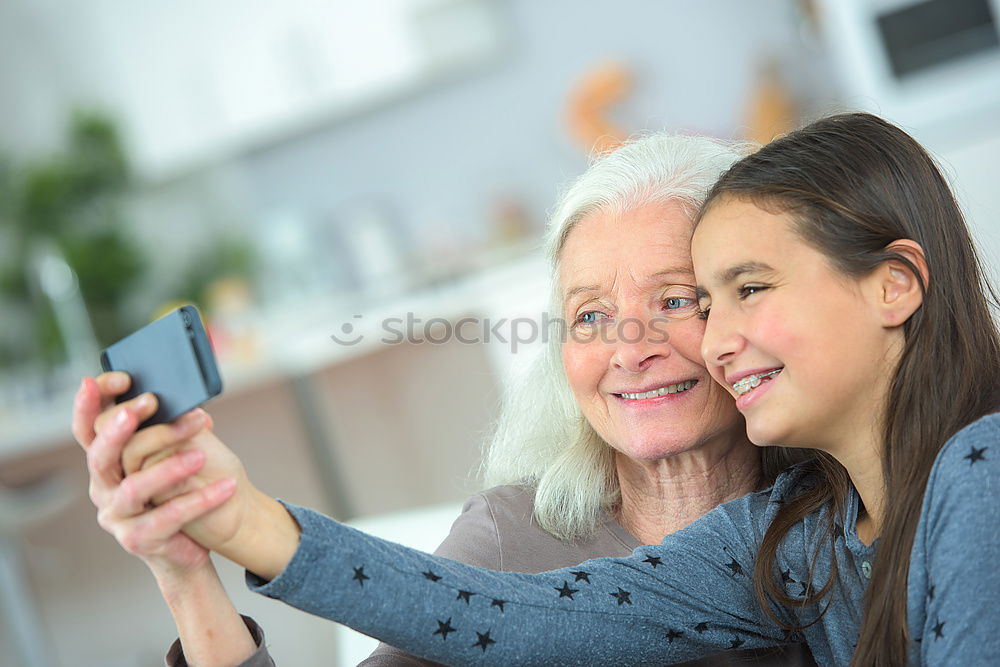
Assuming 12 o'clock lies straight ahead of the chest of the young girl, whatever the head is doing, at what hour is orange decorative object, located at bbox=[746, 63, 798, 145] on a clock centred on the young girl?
The orange decorative object is roughly at 5 o'clock from the young girl.

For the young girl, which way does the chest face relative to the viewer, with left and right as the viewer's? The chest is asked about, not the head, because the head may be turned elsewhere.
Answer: facing the viewer and to the left of the viewer

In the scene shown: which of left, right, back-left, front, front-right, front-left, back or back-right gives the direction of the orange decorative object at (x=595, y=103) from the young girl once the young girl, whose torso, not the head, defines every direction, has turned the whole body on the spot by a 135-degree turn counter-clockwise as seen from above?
left
